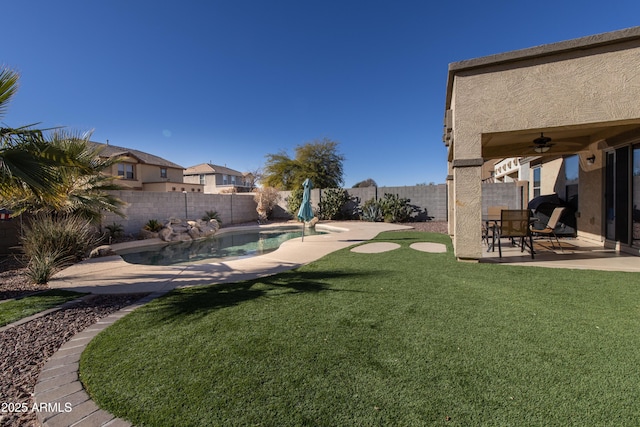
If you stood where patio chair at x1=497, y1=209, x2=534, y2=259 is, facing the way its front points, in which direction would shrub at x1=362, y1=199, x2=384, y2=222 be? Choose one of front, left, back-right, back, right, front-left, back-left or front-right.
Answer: front-left

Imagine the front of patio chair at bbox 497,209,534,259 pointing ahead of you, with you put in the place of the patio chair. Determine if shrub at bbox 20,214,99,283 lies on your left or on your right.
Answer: on your left

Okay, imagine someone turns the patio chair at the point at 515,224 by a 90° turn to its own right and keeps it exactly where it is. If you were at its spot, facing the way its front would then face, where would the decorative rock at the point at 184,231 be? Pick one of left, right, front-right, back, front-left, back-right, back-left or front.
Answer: back

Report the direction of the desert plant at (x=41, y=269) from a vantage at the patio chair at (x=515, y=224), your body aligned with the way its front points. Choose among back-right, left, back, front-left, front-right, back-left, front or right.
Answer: back-left

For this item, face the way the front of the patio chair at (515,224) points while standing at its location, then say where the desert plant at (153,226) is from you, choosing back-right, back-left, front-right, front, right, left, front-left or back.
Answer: left

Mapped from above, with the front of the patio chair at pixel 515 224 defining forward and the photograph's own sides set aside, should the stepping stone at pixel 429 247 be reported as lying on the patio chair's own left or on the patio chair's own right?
on the patio chair's own left

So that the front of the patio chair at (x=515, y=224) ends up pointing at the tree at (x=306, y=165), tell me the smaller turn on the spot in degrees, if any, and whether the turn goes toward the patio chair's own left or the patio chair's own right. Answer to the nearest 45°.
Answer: approximately 45° to the patio chair's own left

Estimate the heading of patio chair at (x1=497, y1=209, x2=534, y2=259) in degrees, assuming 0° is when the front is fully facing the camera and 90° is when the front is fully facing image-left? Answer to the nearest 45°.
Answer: approximately 180°

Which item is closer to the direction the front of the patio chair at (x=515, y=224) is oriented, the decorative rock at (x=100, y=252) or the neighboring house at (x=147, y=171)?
the neighboring house

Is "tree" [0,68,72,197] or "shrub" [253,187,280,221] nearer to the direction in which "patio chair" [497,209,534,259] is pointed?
the shrub

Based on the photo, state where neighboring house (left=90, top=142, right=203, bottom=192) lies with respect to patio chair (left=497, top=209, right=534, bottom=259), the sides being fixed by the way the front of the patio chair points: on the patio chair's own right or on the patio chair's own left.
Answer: on the patio chair's own left
